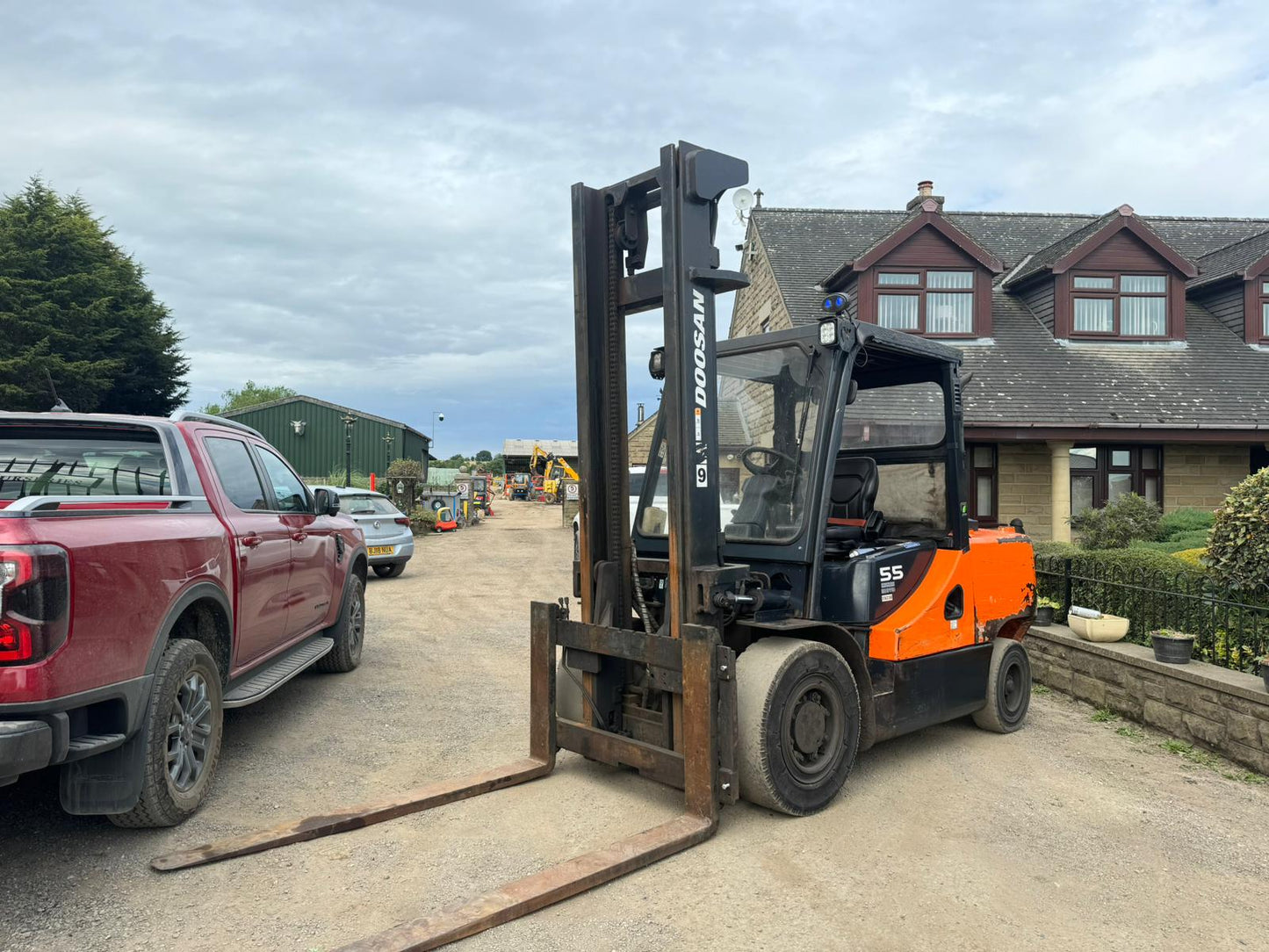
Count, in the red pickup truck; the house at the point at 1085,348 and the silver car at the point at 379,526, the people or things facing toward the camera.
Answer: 1

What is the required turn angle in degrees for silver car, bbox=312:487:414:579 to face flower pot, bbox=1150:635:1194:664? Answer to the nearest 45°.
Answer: approximately 180°

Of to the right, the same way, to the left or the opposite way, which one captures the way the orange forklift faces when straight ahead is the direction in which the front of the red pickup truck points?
the opposite way

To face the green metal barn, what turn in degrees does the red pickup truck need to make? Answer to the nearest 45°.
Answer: approximately 45° to its left

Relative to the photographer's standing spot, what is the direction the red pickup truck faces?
facing away from the viewer and to the right of the viewer

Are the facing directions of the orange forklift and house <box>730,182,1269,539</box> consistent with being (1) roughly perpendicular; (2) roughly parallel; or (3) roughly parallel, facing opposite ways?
roughly parallel

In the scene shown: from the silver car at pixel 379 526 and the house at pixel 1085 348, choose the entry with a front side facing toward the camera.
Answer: the house

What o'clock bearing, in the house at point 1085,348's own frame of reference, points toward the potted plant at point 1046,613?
The potted plant is roughly at 12 o'clock from the house.

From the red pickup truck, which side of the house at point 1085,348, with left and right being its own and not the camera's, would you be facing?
front

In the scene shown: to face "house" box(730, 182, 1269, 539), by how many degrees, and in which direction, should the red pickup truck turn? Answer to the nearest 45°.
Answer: approximately 45° to its right

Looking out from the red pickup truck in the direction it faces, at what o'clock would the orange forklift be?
The orange forklift is roughly at 2 o'clock from the red pickup truck.

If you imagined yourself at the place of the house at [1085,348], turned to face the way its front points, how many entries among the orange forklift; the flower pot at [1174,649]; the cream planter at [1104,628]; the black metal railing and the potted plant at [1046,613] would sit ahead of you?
5

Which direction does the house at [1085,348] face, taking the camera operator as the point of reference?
facing the viewer

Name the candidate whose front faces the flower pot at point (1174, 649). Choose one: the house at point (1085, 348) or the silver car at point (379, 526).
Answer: the house

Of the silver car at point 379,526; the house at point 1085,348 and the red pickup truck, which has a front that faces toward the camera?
the house

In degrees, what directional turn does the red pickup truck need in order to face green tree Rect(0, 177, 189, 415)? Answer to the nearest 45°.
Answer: approximately 45° to its left
